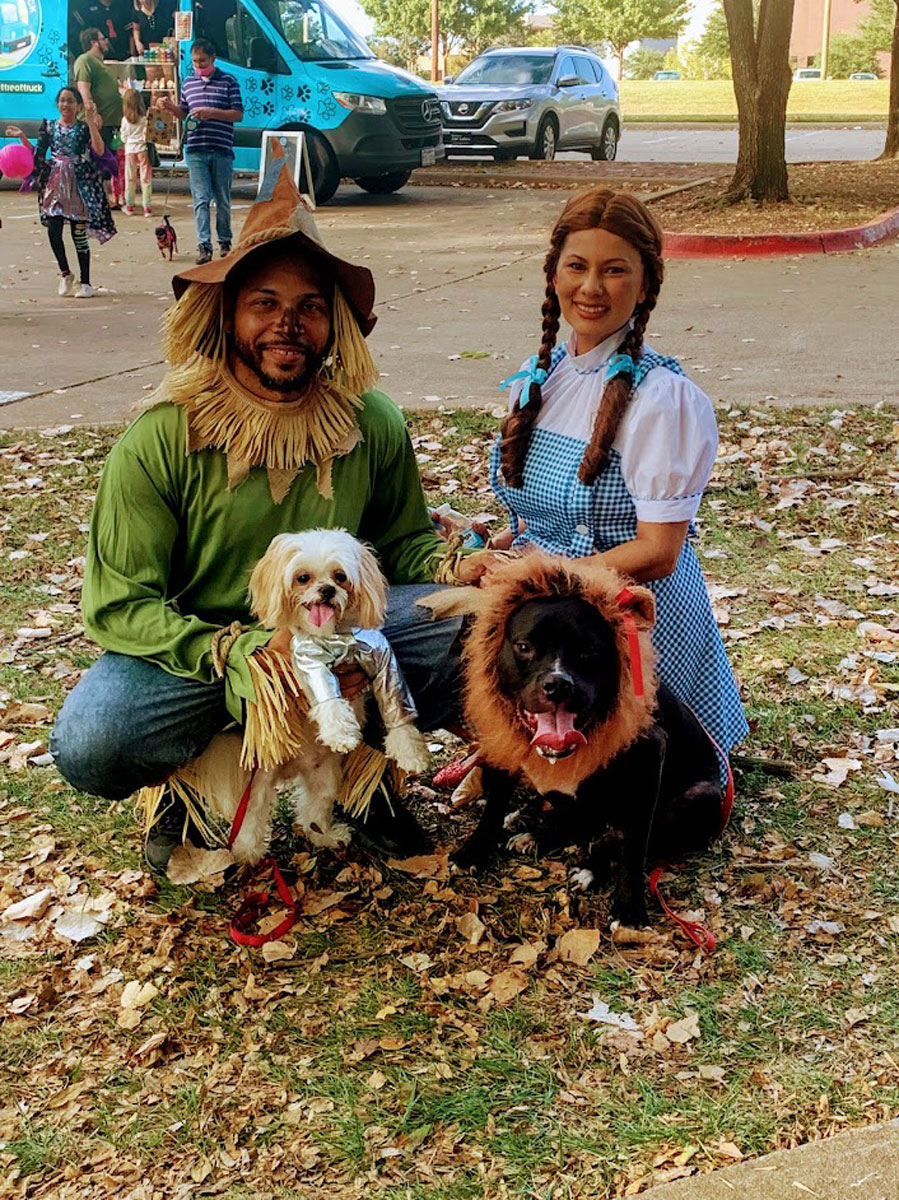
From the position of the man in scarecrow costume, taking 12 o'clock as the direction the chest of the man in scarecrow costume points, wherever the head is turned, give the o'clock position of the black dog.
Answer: The black dog is roughly at 10 o'clock from the man in scarecrow costume.

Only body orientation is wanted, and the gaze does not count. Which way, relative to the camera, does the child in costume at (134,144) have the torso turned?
away from the camera

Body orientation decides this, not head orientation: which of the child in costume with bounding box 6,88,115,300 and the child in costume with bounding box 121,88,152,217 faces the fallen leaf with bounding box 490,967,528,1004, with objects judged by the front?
the child in costume with bounding box 6,88,115,300

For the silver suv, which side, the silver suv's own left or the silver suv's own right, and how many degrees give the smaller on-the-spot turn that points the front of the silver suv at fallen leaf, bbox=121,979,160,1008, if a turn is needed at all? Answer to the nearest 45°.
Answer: approximately 45° to the silver suv's own left

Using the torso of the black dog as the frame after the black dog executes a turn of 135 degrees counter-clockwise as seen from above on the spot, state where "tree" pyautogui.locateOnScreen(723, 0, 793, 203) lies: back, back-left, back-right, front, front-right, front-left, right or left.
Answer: left

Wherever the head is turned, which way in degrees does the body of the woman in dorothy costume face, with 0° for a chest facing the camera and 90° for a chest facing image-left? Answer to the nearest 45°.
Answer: approximately 45°

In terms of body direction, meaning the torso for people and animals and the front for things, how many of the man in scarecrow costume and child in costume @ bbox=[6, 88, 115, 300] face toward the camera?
2

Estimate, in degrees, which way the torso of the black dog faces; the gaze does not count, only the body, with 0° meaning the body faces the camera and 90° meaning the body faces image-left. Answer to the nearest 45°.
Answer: approximately 45°

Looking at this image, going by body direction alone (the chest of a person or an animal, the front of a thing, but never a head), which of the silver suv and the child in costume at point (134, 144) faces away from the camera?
the child in costume

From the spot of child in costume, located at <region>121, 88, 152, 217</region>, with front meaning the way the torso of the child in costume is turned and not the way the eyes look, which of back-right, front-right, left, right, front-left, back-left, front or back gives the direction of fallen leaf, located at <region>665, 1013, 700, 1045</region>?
back

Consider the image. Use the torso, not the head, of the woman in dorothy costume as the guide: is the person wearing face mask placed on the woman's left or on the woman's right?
on the woman's right

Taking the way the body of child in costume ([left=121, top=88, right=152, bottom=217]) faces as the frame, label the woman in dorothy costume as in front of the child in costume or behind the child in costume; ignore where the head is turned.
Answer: behind
